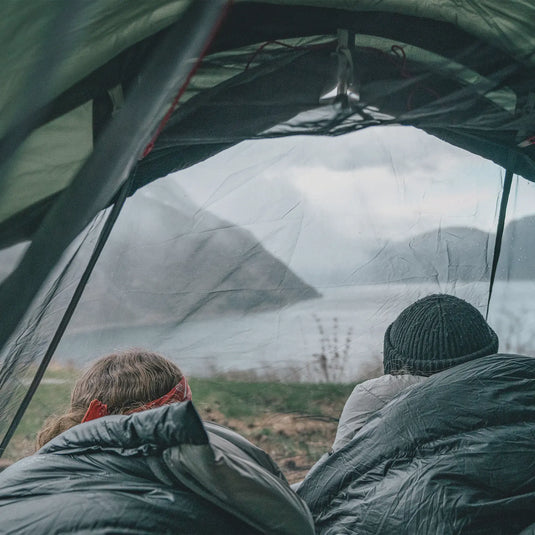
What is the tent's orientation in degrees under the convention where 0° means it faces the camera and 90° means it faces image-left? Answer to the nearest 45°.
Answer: approximately 180°

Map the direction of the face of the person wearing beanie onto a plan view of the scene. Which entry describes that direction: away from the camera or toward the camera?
away from the camera
